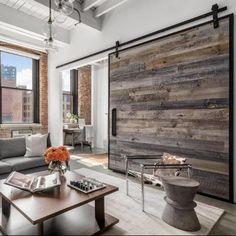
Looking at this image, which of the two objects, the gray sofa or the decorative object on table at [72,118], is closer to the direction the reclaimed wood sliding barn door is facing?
the gray sofa

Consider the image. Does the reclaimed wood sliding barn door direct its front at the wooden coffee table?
yes

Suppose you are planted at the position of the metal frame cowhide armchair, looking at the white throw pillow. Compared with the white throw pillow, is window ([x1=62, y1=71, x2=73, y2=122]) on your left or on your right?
right

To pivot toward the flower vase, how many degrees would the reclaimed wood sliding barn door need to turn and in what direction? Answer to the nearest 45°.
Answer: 0° — it already faces it

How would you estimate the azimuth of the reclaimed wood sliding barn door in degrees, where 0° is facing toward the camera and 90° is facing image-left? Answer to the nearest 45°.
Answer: approximately 45°

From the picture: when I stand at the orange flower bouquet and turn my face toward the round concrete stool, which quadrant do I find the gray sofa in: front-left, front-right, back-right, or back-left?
back-left

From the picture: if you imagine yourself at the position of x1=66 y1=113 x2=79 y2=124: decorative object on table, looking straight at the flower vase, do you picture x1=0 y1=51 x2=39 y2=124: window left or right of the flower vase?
right

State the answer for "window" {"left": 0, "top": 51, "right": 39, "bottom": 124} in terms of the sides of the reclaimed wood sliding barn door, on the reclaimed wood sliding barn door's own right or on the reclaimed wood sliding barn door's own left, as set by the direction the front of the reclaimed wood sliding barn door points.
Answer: on the reclaimed wood sliding barn door's own right

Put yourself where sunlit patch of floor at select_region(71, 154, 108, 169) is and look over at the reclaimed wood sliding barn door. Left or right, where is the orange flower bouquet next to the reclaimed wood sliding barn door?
right

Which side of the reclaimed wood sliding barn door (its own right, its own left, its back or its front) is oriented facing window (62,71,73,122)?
right

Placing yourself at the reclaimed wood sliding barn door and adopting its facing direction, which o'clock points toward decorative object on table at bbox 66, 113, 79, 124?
The decorative object on table is roughly at 3 o'clock from the reclaimed wood sliding barn door.

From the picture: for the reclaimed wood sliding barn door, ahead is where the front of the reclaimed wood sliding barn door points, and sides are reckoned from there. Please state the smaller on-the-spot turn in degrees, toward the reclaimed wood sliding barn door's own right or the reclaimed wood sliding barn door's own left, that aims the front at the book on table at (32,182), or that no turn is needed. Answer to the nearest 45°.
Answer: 0° — it already faces it
